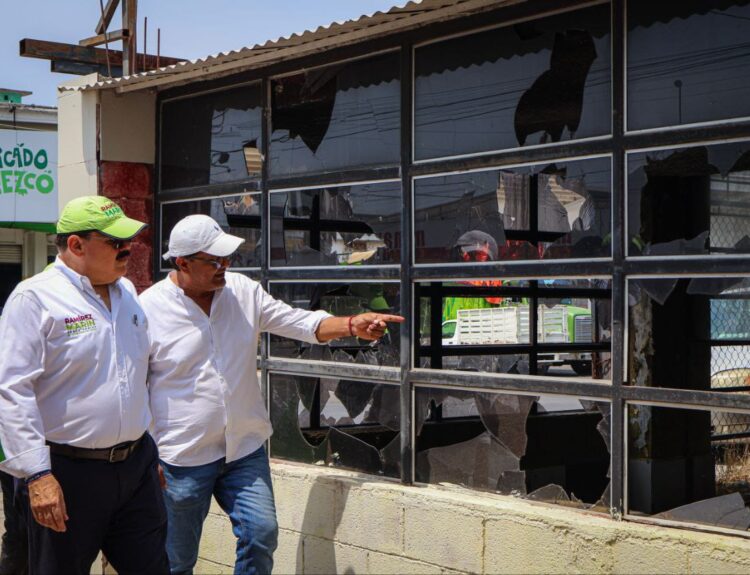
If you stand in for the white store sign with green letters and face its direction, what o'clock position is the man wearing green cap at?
The man wearing green cap is roughly at 12 o'clock from the white store sign with green letters.

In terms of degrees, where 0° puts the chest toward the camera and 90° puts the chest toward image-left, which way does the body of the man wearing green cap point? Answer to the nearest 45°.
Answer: approximately 315°

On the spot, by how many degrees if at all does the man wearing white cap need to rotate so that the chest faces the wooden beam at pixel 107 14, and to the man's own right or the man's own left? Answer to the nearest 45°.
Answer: approximately 135° to the man's own left

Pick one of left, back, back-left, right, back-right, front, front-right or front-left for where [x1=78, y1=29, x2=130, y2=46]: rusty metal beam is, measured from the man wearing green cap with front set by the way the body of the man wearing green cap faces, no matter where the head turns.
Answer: back-left

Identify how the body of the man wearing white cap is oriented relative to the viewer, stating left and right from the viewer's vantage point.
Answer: facing the viewer and to the right of the viewer

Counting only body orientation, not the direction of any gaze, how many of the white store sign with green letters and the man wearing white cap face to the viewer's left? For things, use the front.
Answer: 0

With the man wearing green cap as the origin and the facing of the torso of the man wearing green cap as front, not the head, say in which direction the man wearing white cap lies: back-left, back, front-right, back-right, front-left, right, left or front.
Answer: left

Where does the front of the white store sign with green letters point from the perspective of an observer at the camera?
facing the viewer

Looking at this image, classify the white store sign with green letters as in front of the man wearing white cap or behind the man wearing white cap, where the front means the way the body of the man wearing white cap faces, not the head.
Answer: behind

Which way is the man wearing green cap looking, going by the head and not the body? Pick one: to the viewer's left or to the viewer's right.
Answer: to the viewer's right

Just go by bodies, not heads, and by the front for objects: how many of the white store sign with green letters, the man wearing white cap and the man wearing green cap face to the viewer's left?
0
